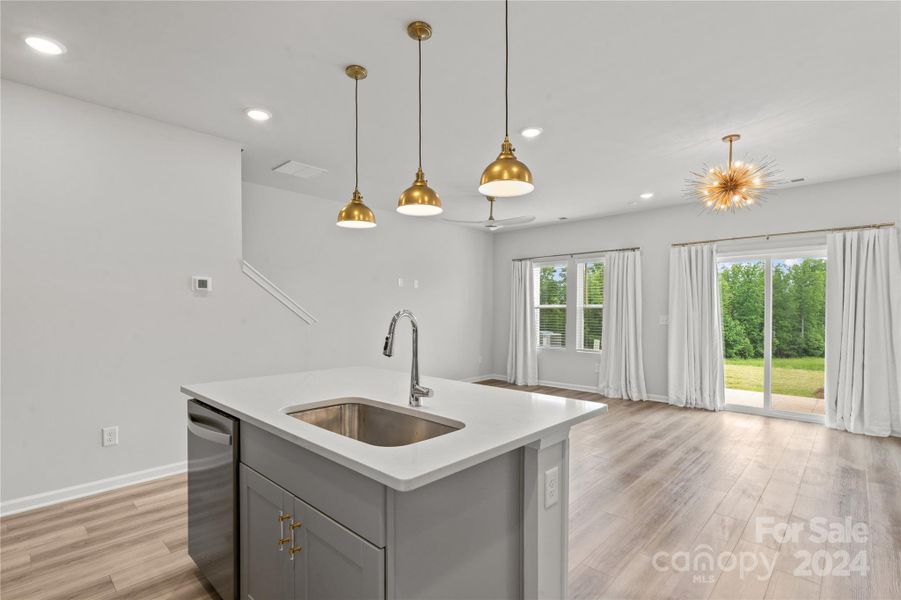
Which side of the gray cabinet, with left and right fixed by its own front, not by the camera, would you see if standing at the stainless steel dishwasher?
right

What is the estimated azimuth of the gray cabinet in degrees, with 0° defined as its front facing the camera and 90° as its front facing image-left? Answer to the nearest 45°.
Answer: approximately 45°

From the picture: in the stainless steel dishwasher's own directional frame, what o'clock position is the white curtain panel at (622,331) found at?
The white curtain panel is roughly at 5 o'clock from the stainless steel dishwasher.

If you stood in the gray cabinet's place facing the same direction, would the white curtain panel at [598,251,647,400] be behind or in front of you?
behind

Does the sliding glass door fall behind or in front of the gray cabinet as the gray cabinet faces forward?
behind

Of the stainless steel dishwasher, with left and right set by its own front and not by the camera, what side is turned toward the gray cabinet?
left

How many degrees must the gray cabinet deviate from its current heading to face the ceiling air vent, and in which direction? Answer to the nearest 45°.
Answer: approximately 135° to its right

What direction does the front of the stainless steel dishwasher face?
to the viewer's left

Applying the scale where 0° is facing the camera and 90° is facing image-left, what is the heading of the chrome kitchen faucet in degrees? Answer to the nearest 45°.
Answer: approximately 45°
